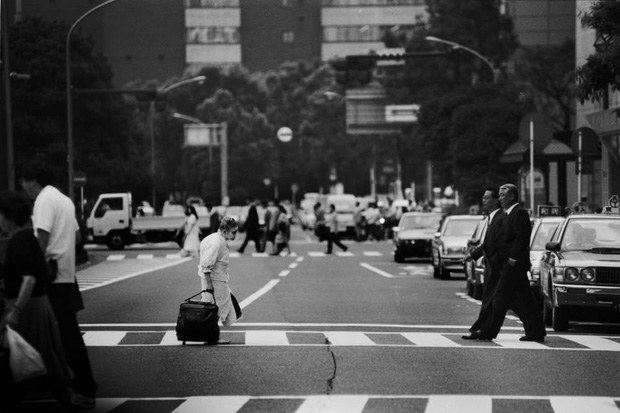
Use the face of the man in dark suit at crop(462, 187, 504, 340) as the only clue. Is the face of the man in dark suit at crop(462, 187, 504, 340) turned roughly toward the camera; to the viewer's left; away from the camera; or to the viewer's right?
to the viewer's left

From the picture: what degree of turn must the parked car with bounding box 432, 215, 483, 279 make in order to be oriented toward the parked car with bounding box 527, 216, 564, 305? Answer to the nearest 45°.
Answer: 0° — it already faces it

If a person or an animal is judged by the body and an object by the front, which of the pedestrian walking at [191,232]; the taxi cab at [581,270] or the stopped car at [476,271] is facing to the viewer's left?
the pedestrian walking

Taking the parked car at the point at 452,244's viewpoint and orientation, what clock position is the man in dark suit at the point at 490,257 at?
The man in dark suit is roughly at 12 o'clock from the parked car.
